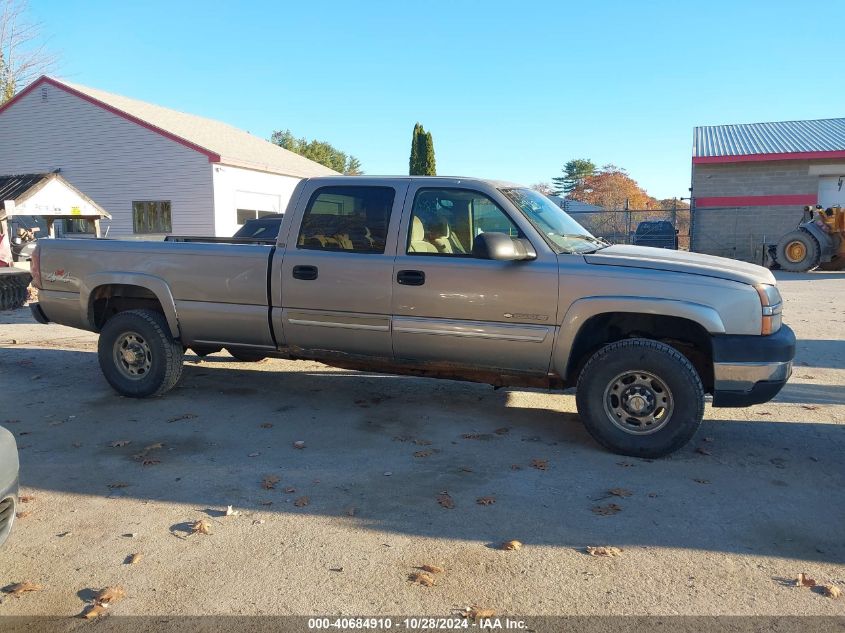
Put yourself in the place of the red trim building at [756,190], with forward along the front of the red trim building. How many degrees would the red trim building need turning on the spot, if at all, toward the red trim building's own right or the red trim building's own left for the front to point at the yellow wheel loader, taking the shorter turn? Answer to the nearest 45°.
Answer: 0° — it already faces it

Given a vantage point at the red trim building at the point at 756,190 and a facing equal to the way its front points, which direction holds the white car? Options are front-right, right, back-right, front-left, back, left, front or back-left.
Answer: front

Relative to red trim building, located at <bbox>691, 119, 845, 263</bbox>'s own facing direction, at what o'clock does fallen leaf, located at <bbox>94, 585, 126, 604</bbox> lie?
The fallen leaf is roughly at 12 o'clock from the red trim building.

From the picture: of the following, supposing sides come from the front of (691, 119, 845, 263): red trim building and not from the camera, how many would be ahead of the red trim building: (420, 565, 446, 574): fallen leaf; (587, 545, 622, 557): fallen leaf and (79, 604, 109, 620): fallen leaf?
3

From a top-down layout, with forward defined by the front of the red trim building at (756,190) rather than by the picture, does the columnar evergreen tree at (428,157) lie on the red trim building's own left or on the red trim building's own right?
on the red trim building's own right

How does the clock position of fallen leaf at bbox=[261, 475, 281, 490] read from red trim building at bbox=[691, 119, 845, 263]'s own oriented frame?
The fallen leaf is roughly at 12 o'clock from the red trim building.

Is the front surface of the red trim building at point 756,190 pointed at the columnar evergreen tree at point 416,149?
no

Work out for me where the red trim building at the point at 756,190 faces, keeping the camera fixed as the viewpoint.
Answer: facing the viewer

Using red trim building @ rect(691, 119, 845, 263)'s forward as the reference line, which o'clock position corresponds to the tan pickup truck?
The tan pickup truck is roughly at 12 o'clock from the red trim building.

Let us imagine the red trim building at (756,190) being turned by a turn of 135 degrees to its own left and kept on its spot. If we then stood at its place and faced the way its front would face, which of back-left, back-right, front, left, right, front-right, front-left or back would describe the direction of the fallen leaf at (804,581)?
back-right

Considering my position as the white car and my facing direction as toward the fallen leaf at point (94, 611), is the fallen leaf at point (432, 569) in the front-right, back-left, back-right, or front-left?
front-left

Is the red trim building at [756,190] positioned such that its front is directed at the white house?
no
